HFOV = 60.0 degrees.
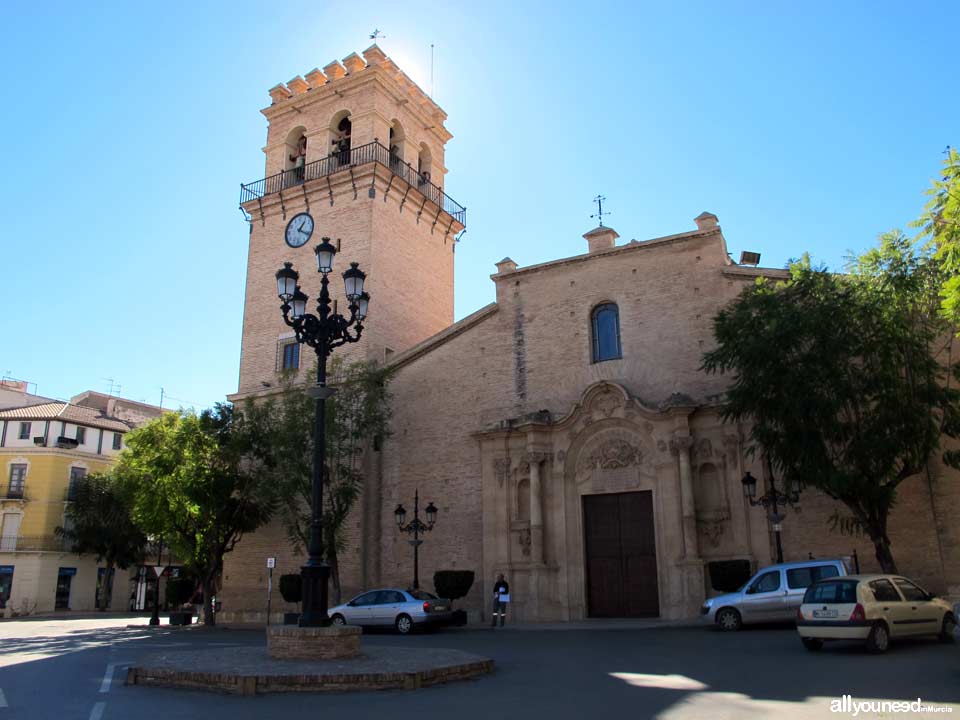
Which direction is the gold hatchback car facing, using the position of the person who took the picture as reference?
facing away from the viewer and to the right of the viewer

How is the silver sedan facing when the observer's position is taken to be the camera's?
facing away from the viewer and to the left of the viewer

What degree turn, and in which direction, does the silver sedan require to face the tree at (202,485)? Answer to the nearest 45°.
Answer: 0° — it already faces it

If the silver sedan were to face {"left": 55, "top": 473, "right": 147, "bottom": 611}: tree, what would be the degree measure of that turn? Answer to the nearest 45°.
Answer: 0° — it already faces it

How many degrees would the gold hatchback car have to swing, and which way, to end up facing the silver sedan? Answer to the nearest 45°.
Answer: approximately 90° to its left

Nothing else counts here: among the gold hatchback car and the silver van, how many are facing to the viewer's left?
1

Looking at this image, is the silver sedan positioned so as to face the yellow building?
yes

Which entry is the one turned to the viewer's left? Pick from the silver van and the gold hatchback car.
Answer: the silver van

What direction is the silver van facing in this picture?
to the viewer's left

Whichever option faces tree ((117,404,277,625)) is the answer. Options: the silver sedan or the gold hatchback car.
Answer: the silver sedan
